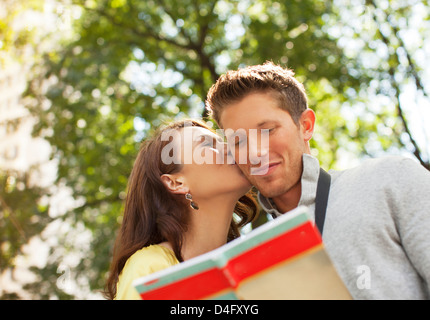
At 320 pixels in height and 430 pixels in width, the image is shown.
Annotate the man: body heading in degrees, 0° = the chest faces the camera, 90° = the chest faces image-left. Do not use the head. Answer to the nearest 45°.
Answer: approximately 45°

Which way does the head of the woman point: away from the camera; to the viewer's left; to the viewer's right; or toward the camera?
to the viewer's right

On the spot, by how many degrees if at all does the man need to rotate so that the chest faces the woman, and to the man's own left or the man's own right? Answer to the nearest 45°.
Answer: approximately 90° to the man's own right
